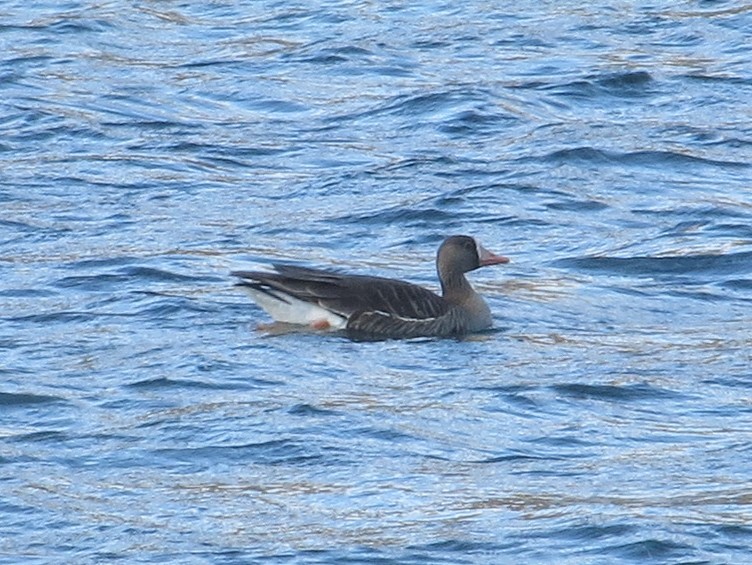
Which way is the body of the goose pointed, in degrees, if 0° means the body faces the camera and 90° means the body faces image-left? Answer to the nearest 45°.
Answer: approximately 270°
